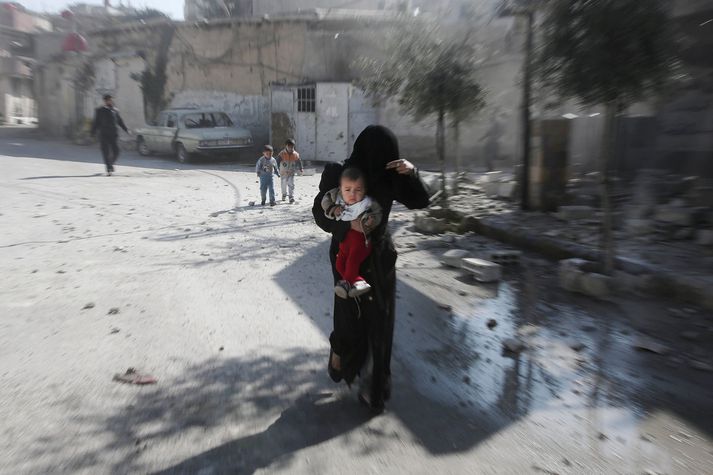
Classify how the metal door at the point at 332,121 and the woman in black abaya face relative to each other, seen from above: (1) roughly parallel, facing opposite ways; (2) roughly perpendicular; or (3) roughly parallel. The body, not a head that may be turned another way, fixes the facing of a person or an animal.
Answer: roughly parallel

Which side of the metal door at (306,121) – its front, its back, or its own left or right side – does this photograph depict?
front

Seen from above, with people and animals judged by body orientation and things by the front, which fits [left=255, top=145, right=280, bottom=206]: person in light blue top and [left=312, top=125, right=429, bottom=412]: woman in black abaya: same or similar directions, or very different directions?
same or similar directions

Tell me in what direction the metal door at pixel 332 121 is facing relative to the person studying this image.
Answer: facing the viewer

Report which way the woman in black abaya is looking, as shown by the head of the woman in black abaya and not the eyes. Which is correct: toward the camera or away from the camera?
toward the camera

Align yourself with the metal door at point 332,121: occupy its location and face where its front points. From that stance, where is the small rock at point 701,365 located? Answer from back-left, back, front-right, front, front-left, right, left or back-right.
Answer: front

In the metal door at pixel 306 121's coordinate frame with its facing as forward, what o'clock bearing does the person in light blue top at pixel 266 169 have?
The person in light blue top is roughly at 12 o'clock from the metal door.

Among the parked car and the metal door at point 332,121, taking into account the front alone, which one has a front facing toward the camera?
the metal door

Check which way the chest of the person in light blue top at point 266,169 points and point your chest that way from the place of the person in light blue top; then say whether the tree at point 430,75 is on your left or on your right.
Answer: on your left

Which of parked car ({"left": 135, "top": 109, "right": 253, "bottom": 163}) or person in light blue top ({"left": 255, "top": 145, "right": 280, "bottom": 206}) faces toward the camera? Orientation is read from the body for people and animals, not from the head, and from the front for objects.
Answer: the person in light blue top

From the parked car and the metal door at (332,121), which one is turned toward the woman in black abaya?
the metal door

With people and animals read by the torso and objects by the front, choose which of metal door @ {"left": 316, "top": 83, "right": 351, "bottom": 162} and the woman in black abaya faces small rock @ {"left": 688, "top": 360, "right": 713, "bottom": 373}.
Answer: the metal door

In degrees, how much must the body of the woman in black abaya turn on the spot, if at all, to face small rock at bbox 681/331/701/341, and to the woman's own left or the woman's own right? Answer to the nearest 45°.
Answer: approximately 135° to the woman's own left

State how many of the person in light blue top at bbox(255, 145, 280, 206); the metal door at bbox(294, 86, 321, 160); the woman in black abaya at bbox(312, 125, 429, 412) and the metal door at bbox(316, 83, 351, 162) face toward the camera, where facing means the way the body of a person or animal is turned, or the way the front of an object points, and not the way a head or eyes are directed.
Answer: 4
